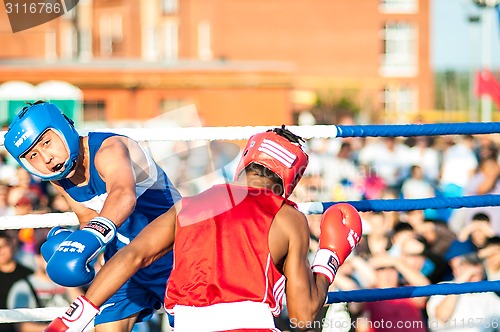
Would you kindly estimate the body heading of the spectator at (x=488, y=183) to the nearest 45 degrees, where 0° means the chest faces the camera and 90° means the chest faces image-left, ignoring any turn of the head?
approximately 0°

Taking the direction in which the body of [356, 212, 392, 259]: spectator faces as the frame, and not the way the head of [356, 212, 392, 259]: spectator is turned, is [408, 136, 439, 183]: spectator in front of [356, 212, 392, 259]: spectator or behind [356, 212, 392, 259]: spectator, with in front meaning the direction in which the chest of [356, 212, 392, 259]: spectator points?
behind

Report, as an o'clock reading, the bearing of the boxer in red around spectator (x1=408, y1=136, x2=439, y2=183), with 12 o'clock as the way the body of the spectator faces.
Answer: The boxer in red is roughly at 12 o'clock from the spectator.

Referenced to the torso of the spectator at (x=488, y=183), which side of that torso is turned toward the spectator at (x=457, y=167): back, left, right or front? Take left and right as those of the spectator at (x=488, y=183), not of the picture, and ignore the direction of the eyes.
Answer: right

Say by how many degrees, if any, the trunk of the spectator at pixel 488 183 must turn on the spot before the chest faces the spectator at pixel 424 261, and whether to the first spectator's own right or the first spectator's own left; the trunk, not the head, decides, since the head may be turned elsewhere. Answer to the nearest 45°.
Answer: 0° — they already face them
